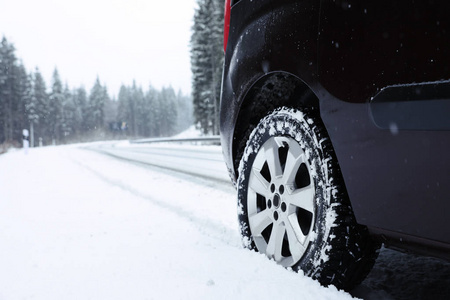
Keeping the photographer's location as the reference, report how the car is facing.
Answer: facing the viewer and to the right of the viewer

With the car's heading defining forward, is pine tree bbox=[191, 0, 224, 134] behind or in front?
behind
